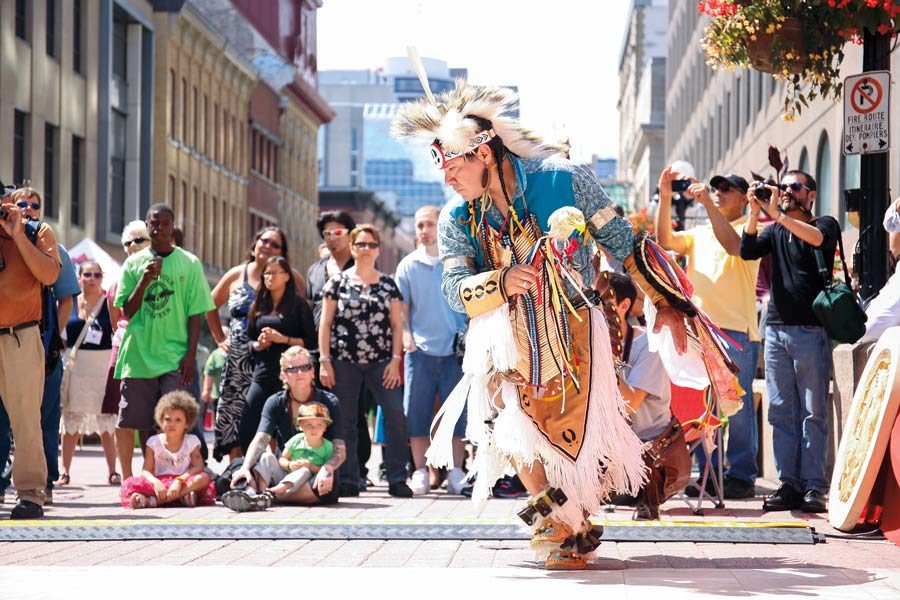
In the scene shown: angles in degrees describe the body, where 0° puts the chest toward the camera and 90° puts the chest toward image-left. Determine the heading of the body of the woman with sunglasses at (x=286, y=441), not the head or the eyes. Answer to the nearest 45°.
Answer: approximately 0°

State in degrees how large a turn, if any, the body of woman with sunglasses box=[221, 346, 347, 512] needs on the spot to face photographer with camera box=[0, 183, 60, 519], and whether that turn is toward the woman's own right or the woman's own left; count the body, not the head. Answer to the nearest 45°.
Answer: approximately 45° to the woman's own right

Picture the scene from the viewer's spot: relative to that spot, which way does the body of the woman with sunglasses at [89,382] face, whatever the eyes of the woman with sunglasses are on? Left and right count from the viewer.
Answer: facing the viewer

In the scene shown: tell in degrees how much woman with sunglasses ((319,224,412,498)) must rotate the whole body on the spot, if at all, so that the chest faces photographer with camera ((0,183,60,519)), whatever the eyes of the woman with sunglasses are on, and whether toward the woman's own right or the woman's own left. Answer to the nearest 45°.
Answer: approximately 45° to the woman's own right

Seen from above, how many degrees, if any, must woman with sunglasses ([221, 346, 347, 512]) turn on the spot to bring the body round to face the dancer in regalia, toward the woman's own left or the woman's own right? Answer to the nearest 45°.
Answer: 0° — they already face them

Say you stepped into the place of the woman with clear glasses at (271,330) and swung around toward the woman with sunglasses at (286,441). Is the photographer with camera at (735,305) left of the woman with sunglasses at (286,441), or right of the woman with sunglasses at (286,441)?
left

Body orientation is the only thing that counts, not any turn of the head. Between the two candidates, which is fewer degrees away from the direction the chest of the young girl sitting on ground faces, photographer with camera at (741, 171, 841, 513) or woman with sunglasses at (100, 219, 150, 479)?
the photographer with camera

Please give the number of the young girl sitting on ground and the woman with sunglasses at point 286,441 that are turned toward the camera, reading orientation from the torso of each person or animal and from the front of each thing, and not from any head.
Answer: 2
